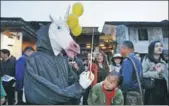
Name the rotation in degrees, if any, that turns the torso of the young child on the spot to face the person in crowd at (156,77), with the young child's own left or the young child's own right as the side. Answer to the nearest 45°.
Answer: approximately 135° to the young child's own left

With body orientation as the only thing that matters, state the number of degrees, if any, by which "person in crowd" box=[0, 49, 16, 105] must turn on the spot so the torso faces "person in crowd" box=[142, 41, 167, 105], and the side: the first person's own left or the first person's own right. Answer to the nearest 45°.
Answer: approximately 90° to the first person's own left

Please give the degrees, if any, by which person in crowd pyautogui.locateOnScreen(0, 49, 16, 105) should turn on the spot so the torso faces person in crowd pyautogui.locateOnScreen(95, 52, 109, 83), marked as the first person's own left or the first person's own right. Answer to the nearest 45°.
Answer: approximately 90° to the first person's own left

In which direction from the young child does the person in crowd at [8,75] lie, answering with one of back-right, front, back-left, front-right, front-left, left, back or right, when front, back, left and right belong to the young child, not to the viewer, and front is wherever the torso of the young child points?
back-right

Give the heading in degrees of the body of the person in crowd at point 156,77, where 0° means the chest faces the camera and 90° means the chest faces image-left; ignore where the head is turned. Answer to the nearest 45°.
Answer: approximately 315°

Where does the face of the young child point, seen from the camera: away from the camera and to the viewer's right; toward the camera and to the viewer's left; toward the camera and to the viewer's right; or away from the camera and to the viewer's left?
toward the camera and to the viewer's left

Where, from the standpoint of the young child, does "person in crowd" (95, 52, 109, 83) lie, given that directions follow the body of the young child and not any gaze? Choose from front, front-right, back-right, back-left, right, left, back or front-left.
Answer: back

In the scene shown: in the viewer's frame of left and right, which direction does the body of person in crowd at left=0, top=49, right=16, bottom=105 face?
facing the viewer and to the left of the viewer

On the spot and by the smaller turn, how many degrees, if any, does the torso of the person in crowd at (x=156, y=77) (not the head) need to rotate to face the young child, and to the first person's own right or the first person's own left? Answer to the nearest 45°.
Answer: approximately 90° to the first person's own right

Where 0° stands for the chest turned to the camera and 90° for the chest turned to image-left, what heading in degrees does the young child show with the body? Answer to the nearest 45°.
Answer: approximately 0°

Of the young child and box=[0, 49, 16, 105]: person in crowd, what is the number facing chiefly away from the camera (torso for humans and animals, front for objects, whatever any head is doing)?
0
